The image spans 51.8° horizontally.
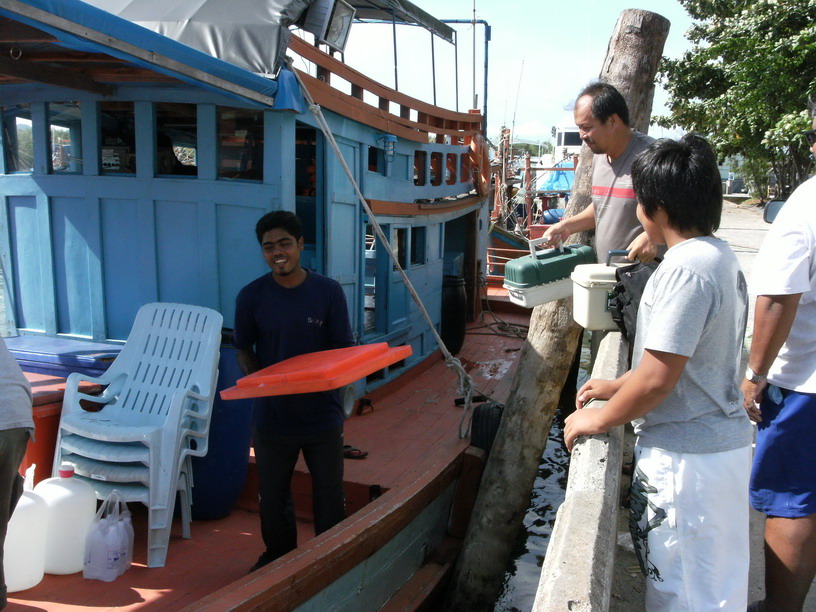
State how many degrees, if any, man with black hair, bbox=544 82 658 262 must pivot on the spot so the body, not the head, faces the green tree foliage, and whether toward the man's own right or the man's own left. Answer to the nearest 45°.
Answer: approximately 135° to the man's own right

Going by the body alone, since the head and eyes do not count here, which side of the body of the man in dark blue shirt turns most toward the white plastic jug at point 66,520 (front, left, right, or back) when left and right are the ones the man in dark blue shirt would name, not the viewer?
right

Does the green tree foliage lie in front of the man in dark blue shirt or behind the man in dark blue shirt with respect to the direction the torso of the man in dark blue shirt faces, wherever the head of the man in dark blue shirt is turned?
behind

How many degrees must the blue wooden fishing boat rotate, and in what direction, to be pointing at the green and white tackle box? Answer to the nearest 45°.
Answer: approximately 90° to its left

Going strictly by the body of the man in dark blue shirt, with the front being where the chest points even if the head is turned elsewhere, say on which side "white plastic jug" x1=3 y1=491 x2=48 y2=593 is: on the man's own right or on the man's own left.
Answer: on the man's own right

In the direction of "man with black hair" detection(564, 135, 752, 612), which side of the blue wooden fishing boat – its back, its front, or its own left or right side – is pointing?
left

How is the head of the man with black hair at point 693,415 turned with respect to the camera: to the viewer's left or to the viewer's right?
to the viewer's left

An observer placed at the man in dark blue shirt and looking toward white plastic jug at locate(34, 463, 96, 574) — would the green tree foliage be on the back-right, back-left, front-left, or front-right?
back-right

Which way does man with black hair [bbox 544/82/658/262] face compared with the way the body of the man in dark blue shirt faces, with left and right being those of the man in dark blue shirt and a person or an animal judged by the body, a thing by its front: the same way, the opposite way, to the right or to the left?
to the right

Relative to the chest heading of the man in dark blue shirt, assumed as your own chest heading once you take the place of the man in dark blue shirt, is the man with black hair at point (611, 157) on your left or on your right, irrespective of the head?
on your left

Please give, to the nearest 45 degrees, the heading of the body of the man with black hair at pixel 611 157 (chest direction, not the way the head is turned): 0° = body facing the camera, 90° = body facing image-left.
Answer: approximately 45°
